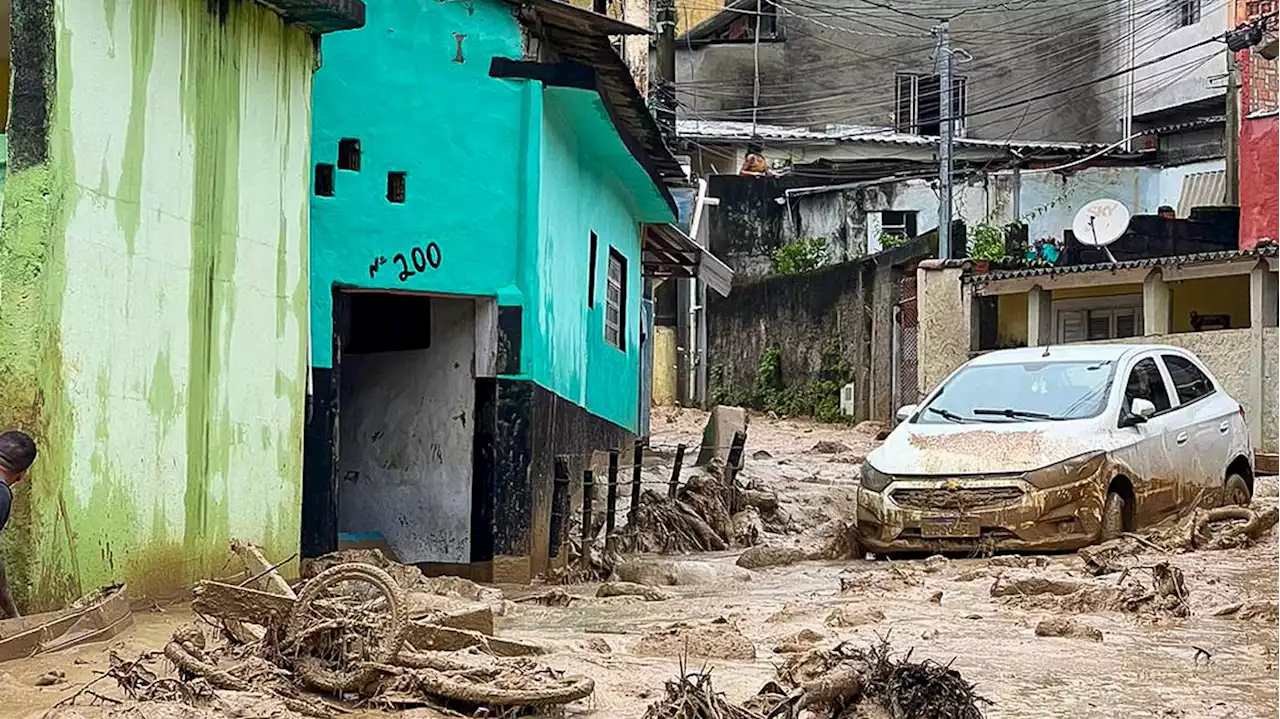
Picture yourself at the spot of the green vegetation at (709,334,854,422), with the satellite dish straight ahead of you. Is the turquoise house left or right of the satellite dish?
right

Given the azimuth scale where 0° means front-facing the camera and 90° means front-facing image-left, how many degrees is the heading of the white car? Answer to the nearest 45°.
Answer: approximately 45°

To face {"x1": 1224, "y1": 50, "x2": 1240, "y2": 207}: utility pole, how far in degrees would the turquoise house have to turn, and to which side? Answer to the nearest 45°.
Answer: approximately 135° to its left

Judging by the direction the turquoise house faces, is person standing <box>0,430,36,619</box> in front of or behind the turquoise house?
in front

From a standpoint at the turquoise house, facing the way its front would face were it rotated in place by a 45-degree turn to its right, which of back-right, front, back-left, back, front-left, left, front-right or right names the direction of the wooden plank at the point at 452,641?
front-left

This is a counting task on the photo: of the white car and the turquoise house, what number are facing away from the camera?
0

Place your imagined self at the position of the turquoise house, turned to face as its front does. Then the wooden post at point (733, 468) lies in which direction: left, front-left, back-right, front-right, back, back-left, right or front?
back-left

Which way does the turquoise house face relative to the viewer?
toward the camera

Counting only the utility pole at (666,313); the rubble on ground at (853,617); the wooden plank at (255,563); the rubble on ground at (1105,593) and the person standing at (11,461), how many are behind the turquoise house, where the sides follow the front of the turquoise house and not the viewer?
1

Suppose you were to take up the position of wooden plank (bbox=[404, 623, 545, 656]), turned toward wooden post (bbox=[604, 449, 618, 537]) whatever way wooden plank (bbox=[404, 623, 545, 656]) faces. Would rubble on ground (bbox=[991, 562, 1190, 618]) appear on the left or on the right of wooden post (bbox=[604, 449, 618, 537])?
right
